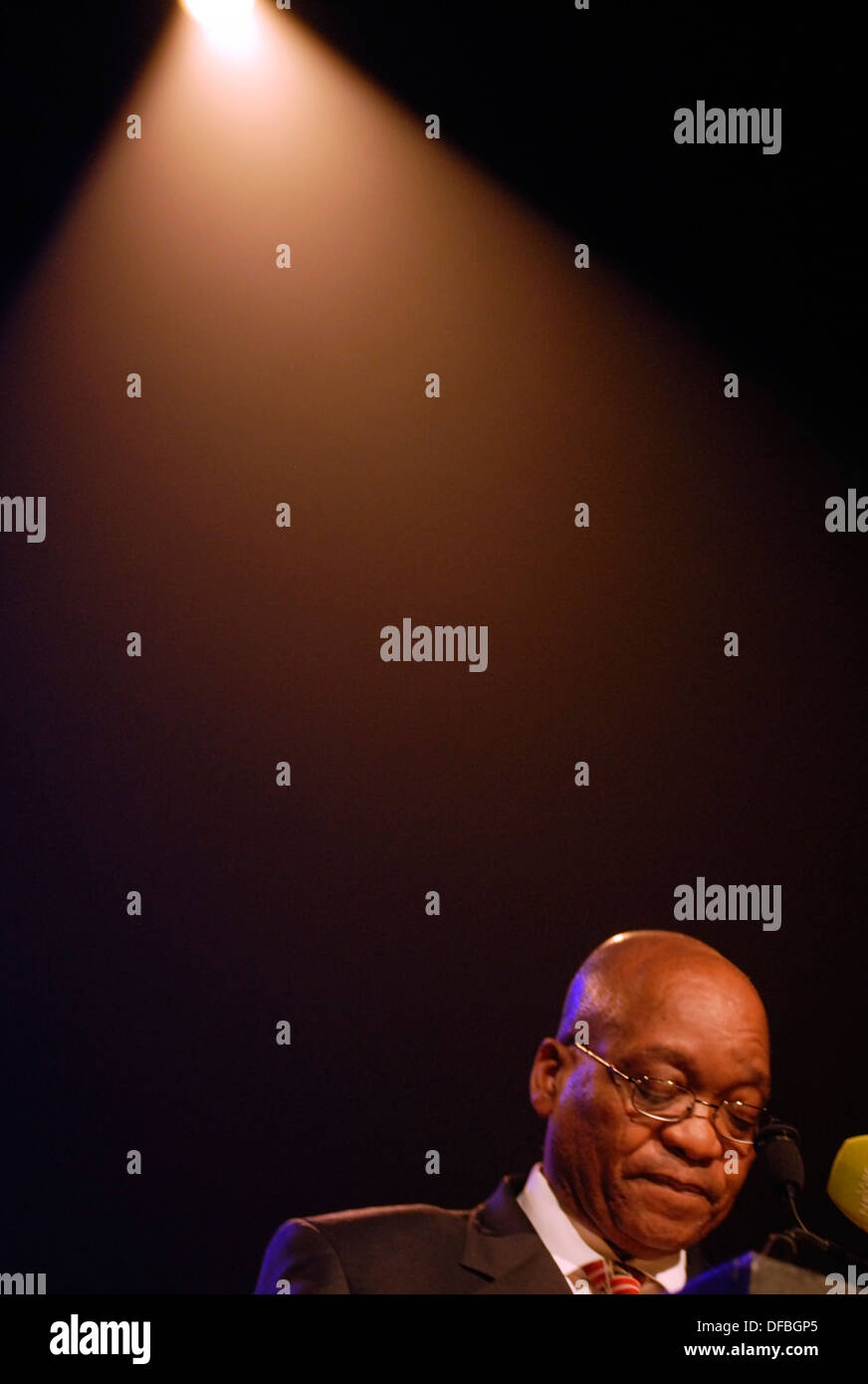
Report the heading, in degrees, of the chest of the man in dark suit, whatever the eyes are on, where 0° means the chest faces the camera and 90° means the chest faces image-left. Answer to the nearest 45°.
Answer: approximately 315°

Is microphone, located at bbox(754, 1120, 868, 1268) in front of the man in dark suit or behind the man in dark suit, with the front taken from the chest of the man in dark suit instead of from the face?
in front

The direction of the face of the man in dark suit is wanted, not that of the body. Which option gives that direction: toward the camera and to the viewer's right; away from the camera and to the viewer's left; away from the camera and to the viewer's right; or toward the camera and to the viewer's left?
toward the camera and to the viewer's right

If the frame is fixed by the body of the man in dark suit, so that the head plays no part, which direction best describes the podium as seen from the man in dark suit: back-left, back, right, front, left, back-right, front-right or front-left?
front-right
